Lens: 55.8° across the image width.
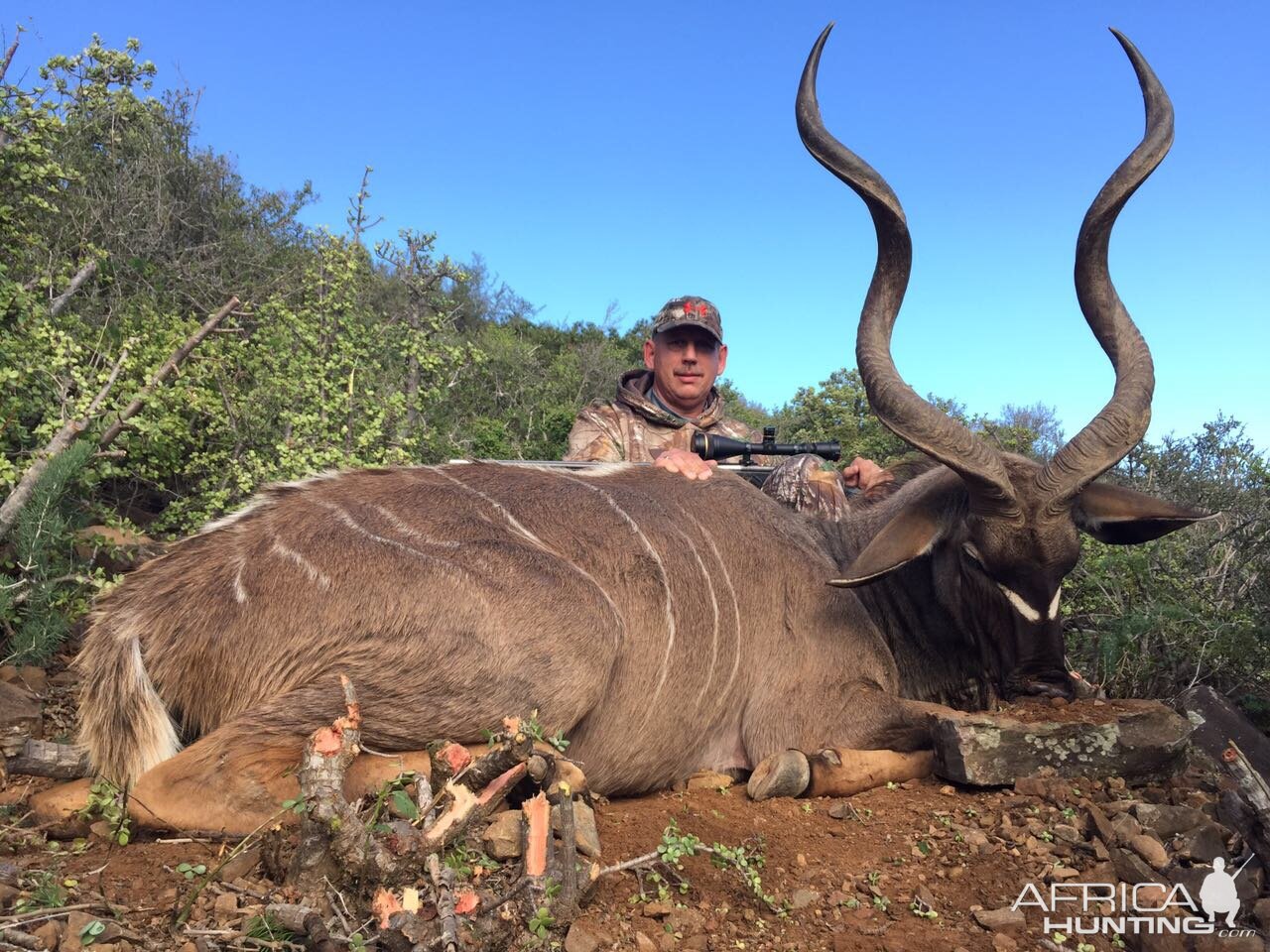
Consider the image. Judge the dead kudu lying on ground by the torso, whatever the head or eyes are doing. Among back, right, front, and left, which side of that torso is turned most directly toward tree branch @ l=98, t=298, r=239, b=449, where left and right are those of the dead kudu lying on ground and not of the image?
back

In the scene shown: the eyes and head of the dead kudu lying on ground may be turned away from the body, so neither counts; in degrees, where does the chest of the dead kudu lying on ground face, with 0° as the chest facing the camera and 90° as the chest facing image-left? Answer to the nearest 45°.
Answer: approximately 270°

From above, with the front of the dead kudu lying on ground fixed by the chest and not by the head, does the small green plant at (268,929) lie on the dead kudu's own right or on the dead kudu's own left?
on the dead kudu's own right

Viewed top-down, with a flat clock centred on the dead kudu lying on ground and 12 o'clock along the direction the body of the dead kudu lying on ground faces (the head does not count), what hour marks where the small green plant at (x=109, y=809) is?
The small green plant is roughly at 5 o'clock from the dead kudu lying on ground.

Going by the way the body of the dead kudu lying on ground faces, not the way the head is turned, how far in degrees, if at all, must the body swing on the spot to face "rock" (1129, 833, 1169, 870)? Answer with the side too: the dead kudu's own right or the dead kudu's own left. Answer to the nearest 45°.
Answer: approximately 45° to the dead kudu's own right

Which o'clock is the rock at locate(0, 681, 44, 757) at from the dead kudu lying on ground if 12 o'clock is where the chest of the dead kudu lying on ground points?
The rock is roughly at 6 o'clock from the dead kudu lying on ground.

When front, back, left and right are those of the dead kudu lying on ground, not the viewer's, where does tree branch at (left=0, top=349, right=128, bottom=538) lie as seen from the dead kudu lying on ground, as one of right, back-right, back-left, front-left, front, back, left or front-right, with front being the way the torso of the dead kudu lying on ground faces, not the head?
back

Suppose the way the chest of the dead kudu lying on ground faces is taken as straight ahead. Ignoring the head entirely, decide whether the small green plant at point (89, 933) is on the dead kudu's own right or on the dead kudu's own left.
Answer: on the dead kudu's own right

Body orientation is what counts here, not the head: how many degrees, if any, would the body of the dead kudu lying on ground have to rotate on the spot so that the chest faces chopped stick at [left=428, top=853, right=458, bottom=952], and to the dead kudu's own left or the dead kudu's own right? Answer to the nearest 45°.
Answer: approximately 90° to the dead kudu's own right

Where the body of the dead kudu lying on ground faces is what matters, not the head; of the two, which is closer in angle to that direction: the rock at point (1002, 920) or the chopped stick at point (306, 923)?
the rock

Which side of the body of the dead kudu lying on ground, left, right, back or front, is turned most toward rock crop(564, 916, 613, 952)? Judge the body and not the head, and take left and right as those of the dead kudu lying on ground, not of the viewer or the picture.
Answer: right
